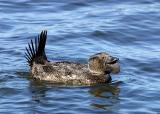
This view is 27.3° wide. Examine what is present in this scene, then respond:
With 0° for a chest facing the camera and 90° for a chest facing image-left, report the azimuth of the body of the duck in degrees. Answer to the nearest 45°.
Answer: approximately 270°
